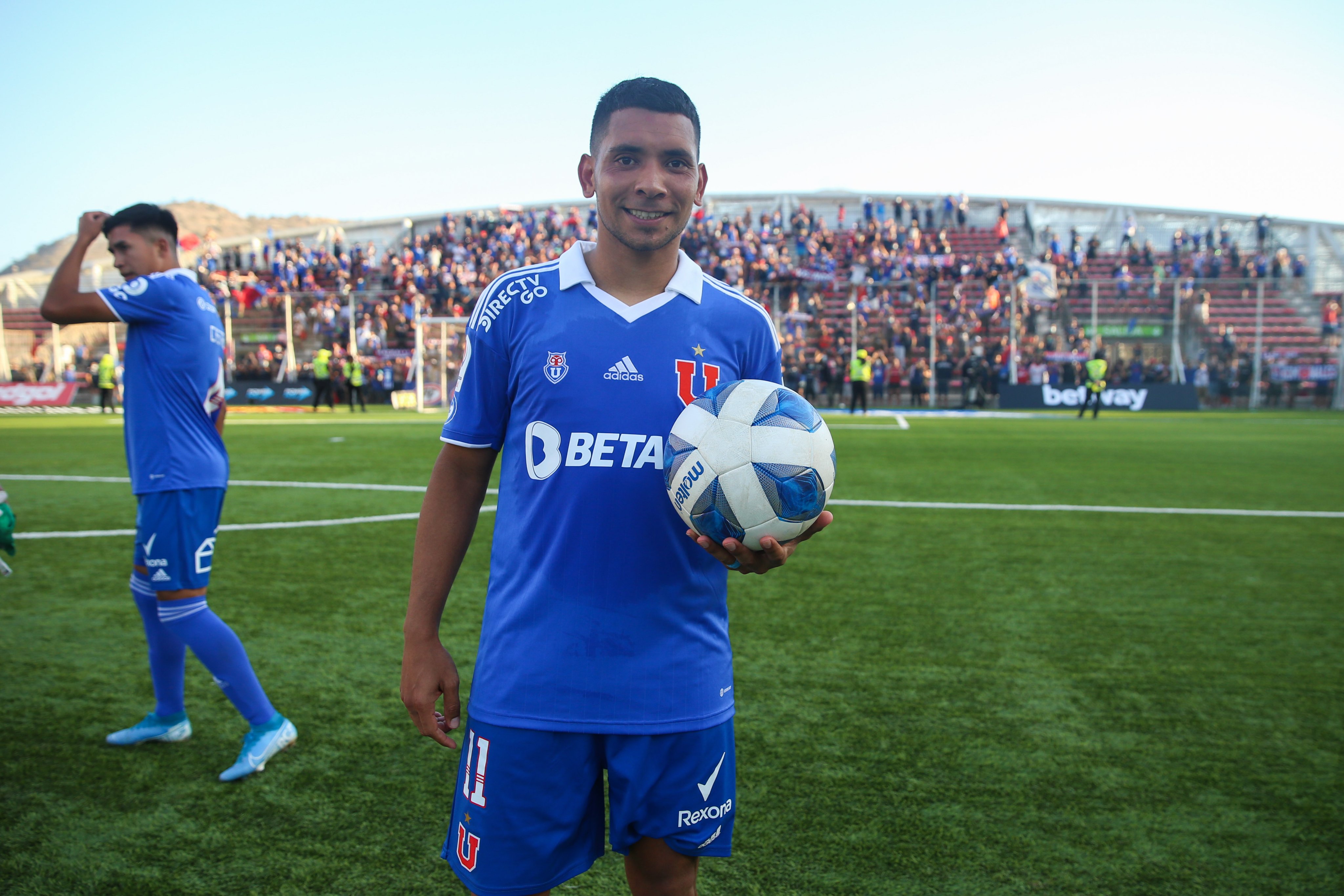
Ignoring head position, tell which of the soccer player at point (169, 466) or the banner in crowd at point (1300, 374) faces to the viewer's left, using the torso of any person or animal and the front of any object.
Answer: the soccer player

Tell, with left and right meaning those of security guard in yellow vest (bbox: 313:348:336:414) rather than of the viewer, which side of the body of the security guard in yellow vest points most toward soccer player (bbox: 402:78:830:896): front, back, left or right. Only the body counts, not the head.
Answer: back

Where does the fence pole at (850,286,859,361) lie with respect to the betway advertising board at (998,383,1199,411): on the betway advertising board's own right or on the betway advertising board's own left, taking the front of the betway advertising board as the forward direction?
on the betway advertising board's own right

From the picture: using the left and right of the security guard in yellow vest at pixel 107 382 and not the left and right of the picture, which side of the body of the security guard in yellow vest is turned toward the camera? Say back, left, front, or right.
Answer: back

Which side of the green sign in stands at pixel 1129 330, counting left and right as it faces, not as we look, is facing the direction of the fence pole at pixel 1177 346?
left

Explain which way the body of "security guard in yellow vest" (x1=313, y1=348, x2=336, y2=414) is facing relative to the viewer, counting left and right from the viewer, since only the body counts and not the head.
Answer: facing away from the viewer
